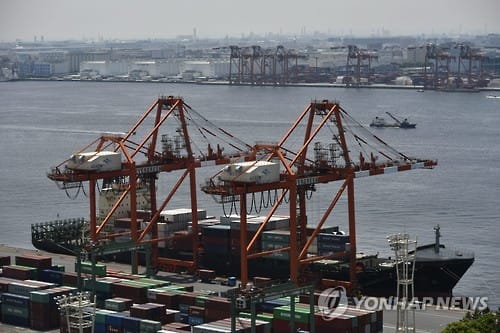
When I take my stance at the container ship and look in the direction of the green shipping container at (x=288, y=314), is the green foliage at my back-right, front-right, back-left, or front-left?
front-left

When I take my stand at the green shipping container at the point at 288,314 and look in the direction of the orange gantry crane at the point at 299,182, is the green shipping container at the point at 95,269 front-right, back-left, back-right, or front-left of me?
front-left

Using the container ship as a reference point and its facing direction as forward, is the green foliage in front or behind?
in front

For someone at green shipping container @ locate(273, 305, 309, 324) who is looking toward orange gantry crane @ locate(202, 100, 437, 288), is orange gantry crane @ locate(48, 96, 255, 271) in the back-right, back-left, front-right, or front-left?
front-left

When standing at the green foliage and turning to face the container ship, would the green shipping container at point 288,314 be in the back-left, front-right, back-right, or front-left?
front-left

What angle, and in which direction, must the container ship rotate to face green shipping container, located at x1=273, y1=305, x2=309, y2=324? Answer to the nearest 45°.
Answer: approximately 45° to its right

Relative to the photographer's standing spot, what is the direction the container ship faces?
facing the viewer and to the right of the viewer

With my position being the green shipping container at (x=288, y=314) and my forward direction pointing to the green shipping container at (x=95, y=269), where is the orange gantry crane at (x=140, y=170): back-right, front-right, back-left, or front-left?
front-right
